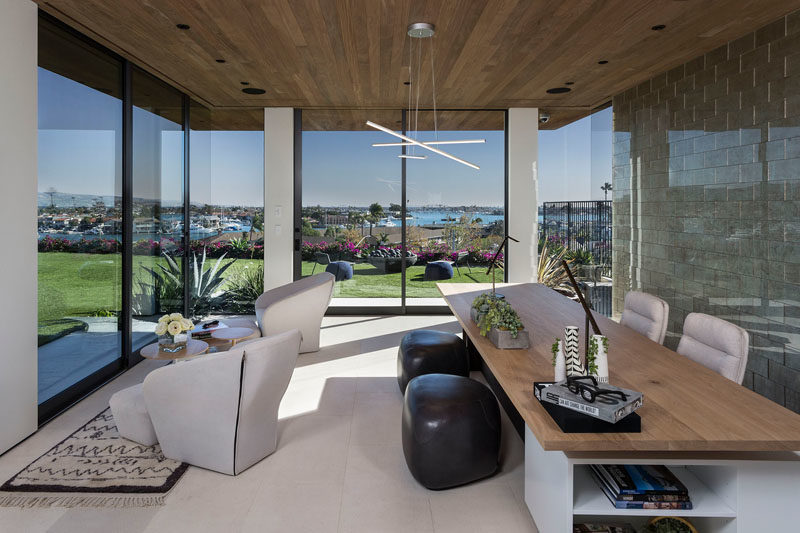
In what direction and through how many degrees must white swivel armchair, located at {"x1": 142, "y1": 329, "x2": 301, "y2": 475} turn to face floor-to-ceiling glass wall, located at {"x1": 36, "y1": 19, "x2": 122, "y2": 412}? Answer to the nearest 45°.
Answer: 0° — it already faces it

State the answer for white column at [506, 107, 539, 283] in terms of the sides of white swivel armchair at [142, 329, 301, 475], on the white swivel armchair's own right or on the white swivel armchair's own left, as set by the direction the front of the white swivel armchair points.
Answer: on the white swivel armchair's own right

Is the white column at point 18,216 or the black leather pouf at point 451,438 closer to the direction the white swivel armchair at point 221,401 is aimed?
the white column

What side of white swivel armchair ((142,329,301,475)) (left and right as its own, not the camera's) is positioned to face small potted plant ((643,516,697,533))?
back

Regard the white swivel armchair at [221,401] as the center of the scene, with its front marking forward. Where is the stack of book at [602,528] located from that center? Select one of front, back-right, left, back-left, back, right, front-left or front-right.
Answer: back

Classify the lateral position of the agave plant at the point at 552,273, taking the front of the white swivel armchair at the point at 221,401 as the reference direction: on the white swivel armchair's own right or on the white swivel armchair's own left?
on the white swivel armchair's own right

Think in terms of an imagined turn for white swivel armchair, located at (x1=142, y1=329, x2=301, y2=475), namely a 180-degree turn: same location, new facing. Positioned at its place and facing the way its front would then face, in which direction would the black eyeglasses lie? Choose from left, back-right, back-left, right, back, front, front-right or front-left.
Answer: front

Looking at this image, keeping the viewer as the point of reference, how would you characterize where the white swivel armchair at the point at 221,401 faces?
facing away from the viewer and to the left of the viewer

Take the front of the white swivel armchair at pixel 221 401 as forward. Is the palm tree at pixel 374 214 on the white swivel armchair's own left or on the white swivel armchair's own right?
on the white swivel armchair's own right

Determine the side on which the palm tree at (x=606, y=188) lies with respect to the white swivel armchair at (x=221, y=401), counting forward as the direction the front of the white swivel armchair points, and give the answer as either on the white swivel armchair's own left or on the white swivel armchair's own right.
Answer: on the white swivel armchair's own right
